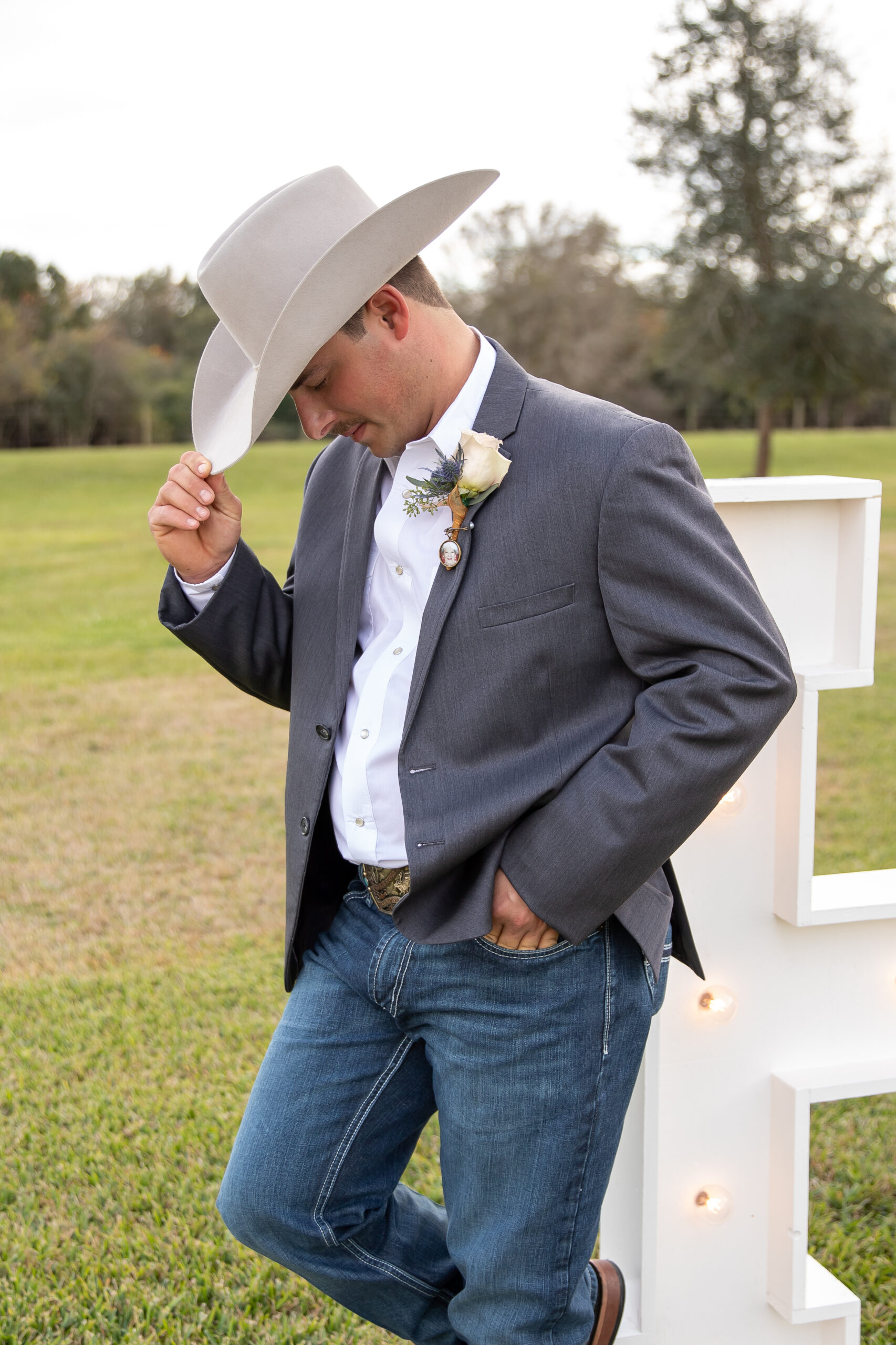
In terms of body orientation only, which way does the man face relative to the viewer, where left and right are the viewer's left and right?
facing the viewer and to the left of the viewer

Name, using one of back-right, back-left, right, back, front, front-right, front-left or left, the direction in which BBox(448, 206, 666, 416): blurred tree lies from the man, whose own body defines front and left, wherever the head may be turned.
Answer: back-right

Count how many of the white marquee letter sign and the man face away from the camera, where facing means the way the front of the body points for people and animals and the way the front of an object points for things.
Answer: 0

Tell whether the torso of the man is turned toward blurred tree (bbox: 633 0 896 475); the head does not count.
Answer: no

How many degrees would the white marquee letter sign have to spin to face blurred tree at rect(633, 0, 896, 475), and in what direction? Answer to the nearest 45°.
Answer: approximately 135° to its left

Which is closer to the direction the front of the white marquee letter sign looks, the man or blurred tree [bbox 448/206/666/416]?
the man

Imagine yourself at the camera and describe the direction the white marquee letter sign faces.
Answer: facing the viewer and to the right of the viewer

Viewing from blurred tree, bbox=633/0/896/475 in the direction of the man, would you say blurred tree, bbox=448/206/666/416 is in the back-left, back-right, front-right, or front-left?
back-right

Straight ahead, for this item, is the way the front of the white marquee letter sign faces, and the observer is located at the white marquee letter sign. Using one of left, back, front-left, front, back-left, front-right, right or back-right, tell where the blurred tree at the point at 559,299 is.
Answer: back-left

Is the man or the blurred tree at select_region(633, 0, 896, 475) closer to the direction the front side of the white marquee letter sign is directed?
the man

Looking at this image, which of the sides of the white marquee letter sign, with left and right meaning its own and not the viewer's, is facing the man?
right
